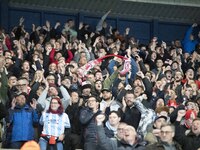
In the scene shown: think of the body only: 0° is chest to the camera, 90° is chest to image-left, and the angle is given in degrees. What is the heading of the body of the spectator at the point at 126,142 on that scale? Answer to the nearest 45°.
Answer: approximately 45°

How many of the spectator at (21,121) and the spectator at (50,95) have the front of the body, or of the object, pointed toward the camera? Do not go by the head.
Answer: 2

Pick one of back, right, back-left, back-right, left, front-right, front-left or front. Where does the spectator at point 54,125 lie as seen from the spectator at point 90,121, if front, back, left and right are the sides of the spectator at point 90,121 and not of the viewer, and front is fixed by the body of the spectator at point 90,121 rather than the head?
back-right

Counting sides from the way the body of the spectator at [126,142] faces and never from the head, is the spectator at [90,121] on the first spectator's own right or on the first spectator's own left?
on the first spectator's own right

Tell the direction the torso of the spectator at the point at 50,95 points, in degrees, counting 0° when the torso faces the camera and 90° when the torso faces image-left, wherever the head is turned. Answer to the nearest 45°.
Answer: approximately 0°

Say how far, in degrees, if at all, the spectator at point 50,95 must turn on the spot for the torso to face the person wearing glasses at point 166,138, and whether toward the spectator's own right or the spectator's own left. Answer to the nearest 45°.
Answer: approximately 45° to the spectator's own left

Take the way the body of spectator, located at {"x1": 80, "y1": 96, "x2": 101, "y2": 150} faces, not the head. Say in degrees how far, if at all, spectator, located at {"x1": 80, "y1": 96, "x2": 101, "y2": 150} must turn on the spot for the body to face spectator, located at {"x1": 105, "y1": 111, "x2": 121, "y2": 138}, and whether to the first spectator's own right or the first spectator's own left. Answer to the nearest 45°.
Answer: approximately 45° to the first spectator's own left
